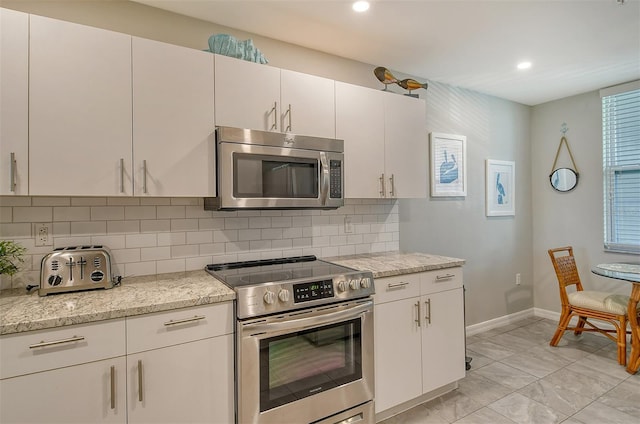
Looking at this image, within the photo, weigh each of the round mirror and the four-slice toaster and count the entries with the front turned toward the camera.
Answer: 2

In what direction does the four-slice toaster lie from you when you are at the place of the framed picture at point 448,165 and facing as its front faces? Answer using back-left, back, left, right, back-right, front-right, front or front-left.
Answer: right

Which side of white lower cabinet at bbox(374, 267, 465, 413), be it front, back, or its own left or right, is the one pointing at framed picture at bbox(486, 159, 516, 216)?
left

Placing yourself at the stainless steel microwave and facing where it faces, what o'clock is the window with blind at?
The window with blind is roughly at 10 o'clock from the stainless steel microwave.

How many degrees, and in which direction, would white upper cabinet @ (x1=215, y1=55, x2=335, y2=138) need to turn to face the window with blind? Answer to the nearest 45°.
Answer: approximately 45° to its left

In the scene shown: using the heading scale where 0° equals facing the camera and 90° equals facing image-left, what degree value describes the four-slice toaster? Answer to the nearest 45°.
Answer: approximately 0°

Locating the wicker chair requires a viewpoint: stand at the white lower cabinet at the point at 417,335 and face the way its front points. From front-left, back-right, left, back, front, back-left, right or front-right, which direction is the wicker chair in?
left

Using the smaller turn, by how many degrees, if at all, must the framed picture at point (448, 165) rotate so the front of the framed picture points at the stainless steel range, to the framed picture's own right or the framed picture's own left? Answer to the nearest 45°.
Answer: approximately 45° to the framed picture's own right

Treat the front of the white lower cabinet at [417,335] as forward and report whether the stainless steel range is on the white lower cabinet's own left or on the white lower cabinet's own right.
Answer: on the white lower cabinet's own right
